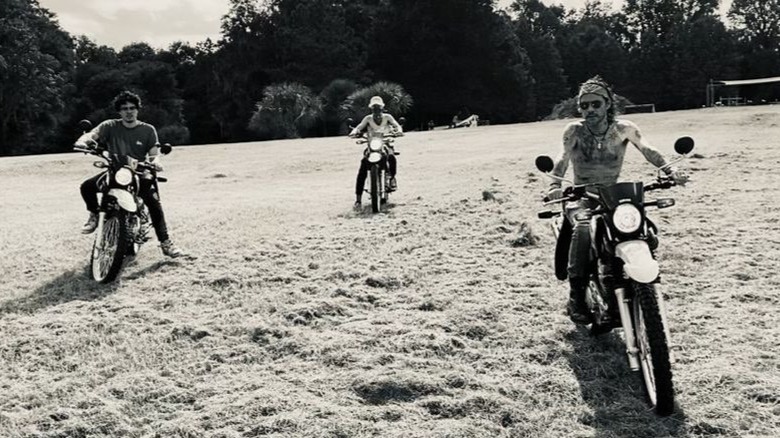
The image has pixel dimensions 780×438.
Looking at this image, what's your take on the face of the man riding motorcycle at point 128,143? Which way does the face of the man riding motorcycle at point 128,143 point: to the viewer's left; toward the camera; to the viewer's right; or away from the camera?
toward the camera

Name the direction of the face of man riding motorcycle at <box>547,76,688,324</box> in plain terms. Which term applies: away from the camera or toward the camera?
toward the camera

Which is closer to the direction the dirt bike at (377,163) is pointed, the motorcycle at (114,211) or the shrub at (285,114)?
the motorcycle

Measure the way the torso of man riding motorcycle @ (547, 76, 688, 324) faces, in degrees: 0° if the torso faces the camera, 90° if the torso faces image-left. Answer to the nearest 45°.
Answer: approximately 0°

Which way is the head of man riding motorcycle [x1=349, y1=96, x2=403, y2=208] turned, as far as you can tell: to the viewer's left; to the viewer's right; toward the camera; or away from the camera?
toward the camera

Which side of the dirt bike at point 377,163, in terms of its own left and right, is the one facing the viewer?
front

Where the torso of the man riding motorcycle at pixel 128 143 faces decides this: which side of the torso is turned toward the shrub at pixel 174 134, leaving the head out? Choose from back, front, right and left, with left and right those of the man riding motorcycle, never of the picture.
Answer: back

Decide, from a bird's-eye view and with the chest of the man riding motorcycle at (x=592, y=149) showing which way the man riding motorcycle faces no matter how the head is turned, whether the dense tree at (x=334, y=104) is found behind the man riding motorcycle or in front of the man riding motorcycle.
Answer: behind

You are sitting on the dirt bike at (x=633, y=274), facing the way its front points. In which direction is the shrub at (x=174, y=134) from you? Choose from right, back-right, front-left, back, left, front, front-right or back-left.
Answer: back

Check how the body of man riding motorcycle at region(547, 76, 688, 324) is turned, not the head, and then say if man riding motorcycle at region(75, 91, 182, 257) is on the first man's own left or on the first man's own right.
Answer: on the first man's own right

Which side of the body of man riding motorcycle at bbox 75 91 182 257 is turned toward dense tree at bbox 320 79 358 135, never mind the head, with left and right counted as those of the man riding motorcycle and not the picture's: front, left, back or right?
back

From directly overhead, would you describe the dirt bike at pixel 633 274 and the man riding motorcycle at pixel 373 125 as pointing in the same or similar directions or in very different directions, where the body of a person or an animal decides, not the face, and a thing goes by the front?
same or similar directions

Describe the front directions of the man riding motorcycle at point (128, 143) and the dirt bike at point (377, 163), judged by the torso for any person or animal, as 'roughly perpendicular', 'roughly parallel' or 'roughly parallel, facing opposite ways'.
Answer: roughly parallel

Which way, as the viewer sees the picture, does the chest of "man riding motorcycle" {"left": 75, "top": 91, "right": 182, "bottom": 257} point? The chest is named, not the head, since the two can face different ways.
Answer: toward the camera

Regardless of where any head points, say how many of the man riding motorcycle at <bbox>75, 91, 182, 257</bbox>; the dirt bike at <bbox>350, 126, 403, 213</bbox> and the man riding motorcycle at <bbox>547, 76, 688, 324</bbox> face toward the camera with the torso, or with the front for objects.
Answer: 3
